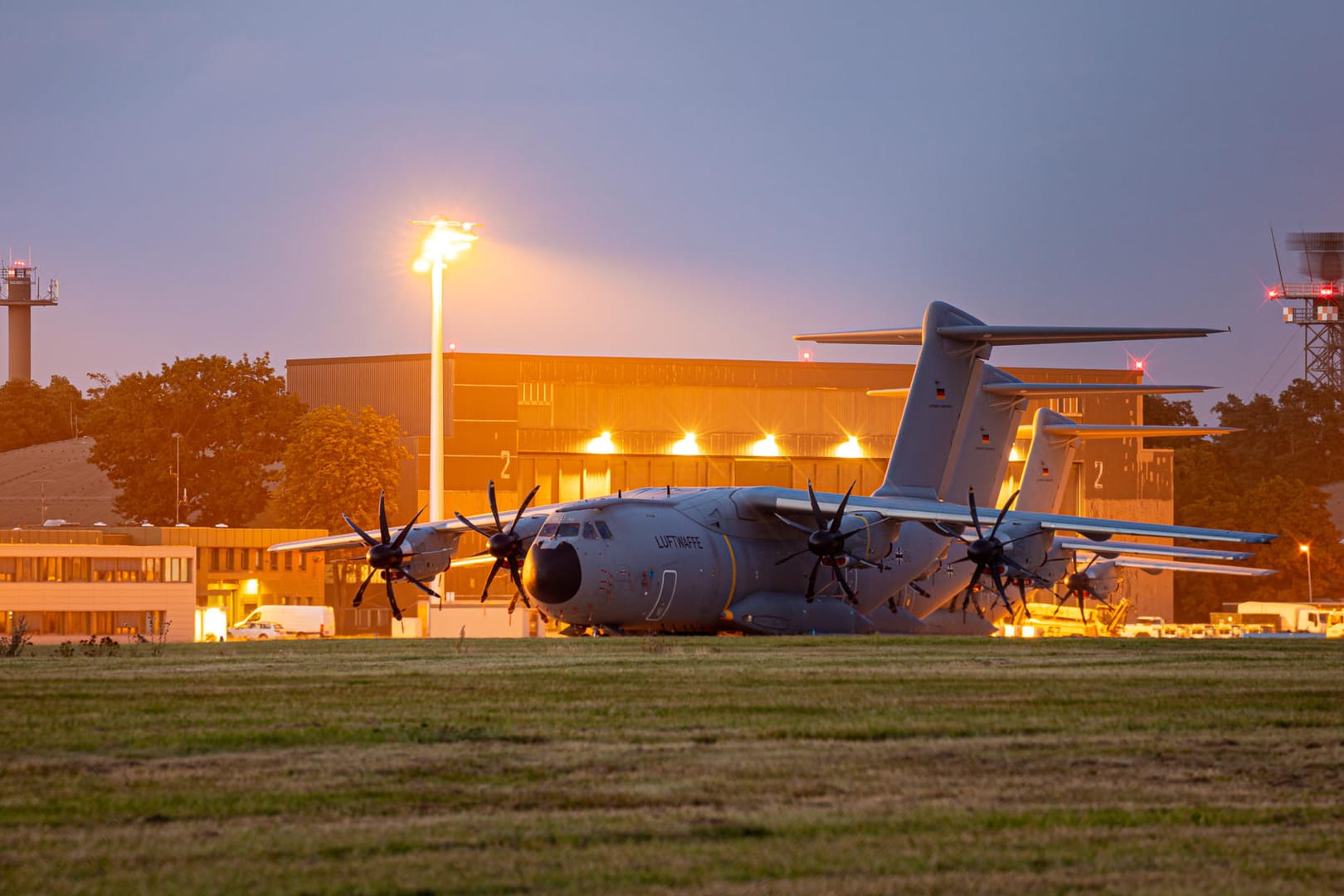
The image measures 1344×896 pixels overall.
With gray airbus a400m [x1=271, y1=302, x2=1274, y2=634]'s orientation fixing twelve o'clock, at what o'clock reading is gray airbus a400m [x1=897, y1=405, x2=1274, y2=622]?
gray airbus a400m [x1=897, y1=405, x2=1274, y2=622] is roughly at 6 o'clock from gray airbus a400m [x1=271, y1=302, x2=1274, y2=634].

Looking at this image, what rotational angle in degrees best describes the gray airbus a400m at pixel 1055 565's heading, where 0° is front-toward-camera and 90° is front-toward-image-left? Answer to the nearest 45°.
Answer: approximately 45°

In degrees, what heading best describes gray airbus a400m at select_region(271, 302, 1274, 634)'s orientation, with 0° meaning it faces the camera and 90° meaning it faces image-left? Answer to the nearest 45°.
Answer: approximately 45°

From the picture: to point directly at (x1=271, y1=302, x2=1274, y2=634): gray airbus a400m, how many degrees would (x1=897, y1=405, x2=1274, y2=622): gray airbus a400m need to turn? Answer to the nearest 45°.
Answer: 0° — it already faces it

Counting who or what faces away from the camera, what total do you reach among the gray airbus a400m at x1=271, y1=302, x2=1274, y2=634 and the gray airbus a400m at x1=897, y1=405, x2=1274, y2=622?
0

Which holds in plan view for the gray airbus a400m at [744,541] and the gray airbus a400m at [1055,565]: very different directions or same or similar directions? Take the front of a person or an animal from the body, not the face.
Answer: same or similar directions
